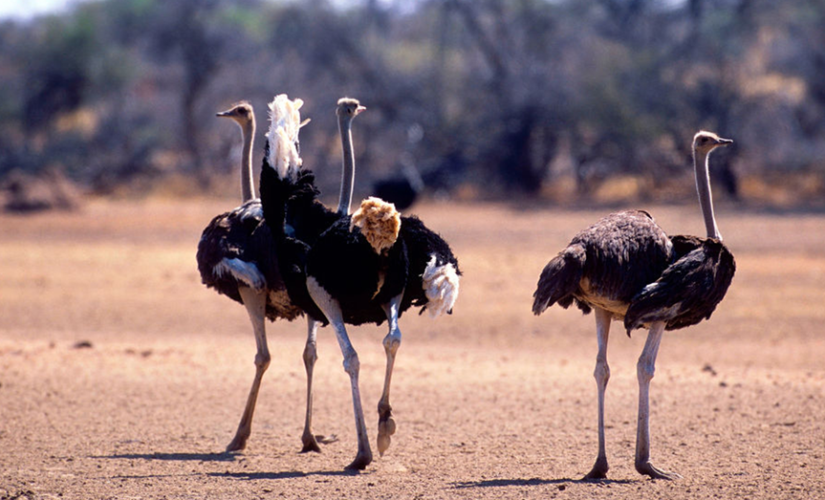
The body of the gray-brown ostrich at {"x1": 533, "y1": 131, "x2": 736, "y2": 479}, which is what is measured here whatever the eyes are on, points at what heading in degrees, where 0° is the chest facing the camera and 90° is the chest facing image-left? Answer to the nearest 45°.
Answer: approximately 270°

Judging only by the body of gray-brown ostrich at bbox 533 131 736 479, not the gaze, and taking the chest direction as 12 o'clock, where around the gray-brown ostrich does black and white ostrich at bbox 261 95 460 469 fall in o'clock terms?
The black and white ostrich is roughly at 6 o'clock from the gray-brown ostrich.

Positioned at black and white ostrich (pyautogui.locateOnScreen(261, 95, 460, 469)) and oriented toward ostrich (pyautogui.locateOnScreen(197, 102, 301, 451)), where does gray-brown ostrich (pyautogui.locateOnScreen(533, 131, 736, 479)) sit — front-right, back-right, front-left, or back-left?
back-right

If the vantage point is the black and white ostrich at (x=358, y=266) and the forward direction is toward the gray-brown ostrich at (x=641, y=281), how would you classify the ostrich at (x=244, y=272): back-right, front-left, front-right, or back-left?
back-left

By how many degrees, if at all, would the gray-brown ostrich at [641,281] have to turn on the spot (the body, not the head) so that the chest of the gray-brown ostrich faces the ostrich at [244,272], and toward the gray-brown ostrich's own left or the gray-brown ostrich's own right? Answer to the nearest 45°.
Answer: approximately 180°
